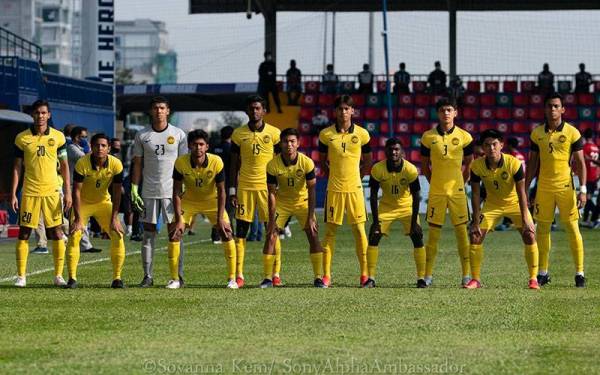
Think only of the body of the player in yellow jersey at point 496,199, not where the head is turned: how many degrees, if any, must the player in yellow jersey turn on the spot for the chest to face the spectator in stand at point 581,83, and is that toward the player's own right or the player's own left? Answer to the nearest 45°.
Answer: approximately 180°

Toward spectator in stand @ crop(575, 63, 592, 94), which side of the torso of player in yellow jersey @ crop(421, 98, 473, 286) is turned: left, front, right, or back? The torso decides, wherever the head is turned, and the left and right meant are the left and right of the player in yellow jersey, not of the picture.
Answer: back

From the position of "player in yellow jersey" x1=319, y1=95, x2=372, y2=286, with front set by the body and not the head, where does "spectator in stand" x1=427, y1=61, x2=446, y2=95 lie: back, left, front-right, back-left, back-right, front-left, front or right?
back

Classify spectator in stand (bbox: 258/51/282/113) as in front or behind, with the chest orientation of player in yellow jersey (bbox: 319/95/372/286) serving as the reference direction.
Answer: behind

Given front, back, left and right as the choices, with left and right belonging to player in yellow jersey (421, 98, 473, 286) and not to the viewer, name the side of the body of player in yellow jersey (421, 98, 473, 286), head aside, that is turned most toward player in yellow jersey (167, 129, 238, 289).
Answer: right

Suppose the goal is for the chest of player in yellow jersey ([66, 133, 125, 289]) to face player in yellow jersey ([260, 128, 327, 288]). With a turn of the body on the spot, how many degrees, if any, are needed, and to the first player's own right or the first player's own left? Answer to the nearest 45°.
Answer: approximately 90° to the first player's own left

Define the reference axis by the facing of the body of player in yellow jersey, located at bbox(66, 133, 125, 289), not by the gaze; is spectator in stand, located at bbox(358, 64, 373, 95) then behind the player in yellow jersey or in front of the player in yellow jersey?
behind

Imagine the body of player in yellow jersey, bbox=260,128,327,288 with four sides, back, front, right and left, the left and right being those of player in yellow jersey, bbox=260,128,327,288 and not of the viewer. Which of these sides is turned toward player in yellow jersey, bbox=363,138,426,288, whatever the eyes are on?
left

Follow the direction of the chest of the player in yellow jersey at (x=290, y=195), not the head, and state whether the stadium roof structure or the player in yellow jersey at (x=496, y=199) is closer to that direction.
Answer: the player in yellow jersey
